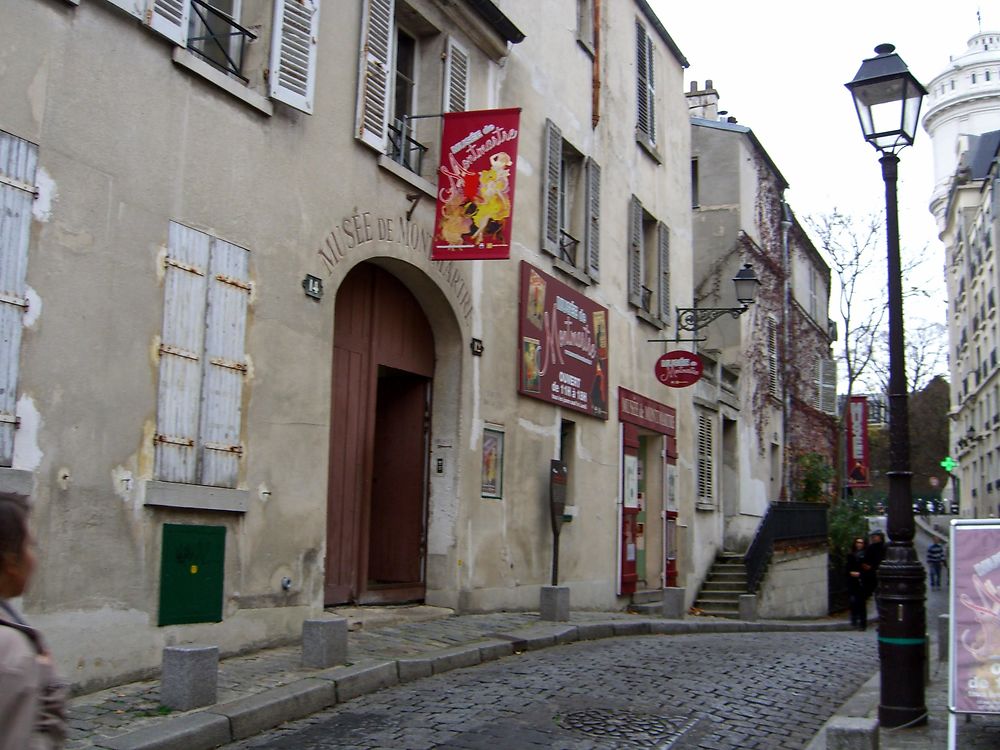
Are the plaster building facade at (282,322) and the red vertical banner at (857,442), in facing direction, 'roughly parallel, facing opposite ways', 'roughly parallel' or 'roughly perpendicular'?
roughly perpendicular

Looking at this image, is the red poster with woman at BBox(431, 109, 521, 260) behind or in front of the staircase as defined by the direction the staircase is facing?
in front

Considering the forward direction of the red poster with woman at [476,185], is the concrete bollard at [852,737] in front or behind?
in front

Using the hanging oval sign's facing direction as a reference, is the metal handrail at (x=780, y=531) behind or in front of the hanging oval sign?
behind

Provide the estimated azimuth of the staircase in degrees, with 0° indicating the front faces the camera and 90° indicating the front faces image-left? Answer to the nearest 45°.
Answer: approximately 0°

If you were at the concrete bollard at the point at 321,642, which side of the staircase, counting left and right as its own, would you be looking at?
front

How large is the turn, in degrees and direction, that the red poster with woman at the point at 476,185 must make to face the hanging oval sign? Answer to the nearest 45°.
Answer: approximately 135° to its left

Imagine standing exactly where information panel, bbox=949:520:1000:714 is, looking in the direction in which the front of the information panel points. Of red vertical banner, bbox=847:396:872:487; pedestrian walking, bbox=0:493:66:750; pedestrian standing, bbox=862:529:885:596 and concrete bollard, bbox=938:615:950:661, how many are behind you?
3

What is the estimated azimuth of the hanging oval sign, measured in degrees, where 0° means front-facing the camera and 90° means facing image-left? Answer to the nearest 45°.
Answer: approximately 0°

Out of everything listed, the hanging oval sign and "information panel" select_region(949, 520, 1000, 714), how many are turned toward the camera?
2

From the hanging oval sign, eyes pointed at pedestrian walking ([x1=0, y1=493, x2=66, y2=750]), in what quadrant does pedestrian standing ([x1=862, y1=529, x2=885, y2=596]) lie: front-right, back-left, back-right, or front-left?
back-left

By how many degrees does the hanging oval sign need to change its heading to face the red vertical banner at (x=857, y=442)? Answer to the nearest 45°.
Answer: approximately 180°
